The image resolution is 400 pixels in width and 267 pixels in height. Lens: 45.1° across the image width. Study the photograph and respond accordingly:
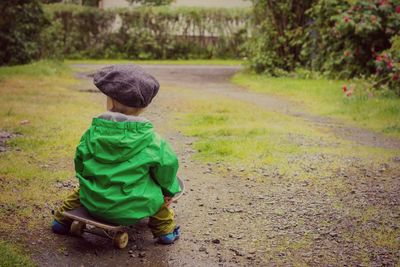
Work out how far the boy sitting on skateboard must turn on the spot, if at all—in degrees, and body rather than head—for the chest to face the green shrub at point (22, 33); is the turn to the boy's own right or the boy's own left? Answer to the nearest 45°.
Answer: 0° — they already face it

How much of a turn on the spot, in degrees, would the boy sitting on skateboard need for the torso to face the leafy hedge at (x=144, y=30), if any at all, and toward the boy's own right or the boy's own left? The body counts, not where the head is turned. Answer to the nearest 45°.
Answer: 0° — they already face it

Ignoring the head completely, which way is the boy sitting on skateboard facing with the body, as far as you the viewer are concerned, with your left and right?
facing away from the viewer
